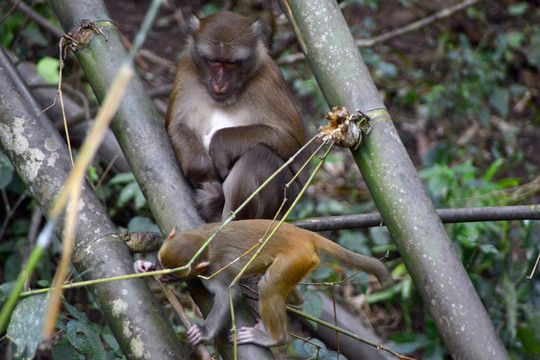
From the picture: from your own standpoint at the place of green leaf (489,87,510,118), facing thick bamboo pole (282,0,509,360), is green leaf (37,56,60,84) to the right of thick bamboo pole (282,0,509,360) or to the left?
right

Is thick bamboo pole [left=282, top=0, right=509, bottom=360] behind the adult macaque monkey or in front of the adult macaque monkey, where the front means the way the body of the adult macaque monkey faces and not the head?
in front

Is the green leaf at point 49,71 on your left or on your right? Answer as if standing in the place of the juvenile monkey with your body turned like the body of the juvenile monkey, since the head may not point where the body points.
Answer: on your right

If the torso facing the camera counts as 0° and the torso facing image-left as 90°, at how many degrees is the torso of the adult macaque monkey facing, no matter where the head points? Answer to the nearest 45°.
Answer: approximately 0°

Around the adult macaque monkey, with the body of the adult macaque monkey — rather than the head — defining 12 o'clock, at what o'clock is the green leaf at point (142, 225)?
The green leaf is roughly at 3 o'clock from the adult macaque monkey.

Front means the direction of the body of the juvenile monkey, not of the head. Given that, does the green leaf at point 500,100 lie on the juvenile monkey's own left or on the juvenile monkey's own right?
on the juvenile monkey's own right

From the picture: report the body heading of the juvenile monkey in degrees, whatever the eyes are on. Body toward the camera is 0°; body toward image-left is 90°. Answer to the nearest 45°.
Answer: approximately 90°

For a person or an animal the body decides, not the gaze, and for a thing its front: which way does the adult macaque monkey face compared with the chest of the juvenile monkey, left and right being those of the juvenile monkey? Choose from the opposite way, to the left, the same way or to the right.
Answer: to the left

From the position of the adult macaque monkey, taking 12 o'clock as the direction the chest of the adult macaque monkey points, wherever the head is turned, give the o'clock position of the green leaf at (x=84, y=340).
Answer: The green leaf is roughly at 1 o'clock from the adult macaque monkey.

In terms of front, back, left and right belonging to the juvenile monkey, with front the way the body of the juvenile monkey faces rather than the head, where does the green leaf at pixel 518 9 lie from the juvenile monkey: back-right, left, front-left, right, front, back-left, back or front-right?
back-right

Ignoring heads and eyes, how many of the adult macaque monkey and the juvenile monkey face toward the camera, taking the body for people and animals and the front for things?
1

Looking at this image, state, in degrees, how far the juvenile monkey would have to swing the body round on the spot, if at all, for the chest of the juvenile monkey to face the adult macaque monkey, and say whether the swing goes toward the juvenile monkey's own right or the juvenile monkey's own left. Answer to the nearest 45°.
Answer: approximately 90° to the juvenile monkey's own right
